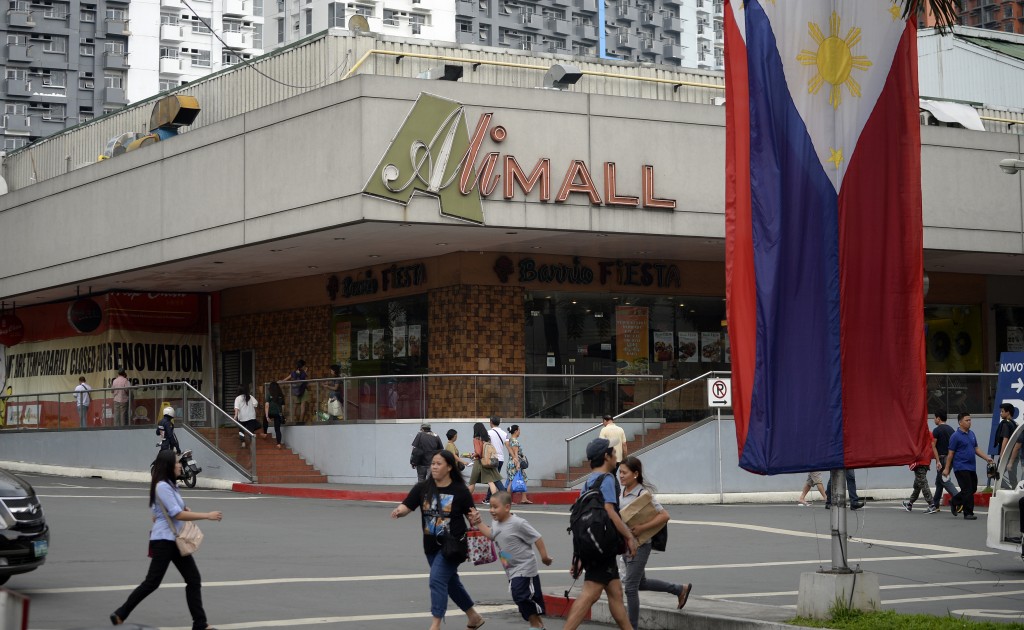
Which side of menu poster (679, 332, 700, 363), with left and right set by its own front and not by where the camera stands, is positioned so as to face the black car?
front

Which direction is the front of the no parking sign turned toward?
toward the camera

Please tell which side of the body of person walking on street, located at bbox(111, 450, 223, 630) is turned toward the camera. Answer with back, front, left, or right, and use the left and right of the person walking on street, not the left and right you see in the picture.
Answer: right

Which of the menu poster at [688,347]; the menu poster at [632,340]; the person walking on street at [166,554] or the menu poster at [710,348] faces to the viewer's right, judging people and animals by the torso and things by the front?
the person walking on street

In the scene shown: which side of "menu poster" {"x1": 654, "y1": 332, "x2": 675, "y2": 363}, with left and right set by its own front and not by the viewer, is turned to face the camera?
front

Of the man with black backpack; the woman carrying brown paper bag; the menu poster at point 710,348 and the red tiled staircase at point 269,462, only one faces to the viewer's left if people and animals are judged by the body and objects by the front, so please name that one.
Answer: the woman carrying brown paper bag

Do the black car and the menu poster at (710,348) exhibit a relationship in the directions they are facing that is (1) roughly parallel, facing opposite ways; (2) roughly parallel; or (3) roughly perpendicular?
roughly perpendicular

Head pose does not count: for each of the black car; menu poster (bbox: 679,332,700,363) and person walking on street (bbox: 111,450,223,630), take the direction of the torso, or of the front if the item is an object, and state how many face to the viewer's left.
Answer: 0

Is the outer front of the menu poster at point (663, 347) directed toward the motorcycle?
no

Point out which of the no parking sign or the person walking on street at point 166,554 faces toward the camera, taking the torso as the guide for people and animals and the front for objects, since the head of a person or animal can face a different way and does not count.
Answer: the no parking sign

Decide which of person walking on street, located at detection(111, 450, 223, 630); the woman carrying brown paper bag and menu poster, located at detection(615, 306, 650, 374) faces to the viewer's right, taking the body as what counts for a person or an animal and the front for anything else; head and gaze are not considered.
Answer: the person walking on street

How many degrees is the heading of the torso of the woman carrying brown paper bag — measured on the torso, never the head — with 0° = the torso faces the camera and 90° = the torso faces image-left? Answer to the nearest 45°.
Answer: approximately 90°

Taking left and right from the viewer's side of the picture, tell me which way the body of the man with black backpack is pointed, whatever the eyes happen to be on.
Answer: facing away from the viewer and to the right of the viewer

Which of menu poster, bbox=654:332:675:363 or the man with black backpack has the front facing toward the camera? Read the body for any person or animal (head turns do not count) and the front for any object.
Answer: the menu poster

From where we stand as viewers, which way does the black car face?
facing the viewer and to the right of the viewer

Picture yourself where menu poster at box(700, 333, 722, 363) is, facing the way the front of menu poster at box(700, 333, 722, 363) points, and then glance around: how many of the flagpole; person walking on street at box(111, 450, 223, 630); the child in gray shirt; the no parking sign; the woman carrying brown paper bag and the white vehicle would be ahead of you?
6

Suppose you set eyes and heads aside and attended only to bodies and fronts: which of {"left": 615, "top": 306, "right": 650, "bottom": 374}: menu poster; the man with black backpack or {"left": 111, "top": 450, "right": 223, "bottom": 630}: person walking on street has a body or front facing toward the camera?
the menu poster
